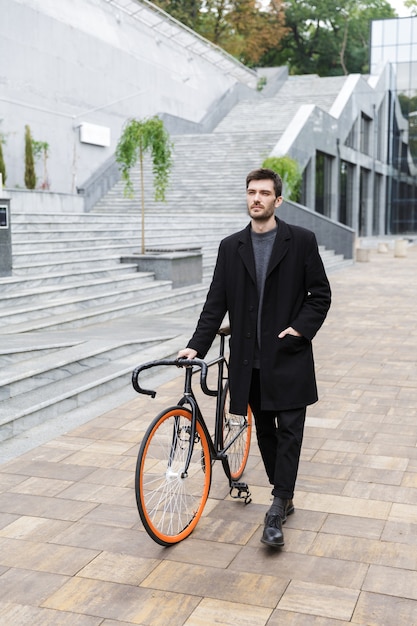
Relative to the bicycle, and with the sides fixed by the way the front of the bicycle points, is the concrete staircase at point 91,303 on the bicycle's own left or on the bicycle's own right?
on the bicycle's own right

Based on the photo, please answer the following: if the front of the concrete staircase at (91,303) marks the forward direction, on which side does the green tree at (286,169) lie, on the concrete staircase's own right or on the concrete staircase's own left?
on the concrete staircase's own left

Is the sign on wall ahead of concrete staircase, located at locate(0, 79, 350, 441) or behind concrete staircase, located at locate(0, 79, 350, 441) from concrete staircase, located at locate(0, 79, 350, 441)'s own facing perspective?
behind

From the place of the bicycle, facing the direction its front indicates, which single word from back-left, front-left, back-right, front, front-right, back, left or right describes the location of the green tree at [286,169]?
back-right

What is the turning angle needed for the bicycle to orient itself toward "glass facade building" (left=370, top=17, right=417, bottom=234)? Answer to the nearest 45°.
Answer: approximately 135° to its right

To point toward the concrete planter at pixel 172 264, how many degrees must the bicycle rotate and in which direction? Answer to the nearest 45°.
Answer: approximately 135° to its right

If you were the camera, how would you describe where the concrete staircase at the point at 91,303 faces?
facing the viewer and to the right of the viewer

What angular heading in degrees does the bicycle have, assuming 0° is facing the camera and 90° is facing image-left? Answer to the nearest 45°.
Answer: approximately 45°

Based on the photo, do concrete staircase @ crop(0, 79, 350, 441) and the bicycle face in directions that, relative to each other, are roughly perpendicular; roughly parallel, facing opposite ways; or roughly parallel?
roughly perpendicular

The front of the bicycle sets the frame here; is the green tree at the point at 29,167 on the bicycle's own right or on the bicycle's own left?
on the bicycle's own right

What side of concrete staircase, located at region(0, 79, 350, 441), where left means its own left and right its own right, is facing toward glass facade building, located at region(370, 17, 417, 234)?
left

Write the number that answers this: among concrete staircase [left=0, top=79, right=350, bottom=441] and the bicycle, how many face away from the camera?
0

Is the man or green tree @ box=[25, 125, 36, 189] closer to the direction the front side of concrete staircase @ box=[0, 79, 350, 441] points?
the man

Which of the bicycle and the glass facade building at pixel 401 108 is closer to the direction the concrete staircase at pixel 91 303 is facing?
the bicycle
